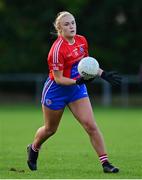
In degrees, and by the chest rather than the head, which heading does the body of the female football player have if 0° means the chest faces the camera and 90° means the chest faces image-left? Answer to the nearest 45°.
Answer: approximately 315°

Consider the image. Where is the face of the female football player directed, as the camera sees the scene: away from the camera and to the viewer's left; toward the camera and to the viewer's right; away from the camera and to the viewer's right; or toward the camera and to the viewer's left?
toward the camera and to the viewer's right

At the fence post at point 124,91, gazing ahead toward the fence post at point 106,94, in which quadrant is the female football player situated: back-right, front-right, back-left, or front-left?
front-left

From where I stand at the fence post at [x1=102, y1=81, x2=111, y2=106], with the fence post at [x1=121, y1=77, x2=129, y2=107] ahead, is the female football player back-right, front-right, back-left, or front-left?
back-right

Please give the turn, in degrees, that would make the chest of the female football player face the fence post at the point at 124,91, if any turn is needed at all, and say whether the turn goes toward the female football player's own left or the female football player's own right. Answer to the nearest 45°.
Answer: approximately 135° to the female football player's own left

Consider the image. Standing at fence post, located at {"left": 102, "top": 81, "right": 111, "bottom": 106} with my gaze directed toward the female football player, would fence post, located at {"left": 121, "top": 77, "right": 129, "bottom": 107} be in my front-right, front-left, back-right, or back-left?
back-left

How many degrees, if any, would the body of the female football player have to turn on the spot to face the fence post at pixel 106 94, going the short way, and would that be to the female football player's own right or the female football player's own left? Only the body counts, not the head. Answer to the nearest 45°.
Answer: approximately 135° to the female football player's own left
